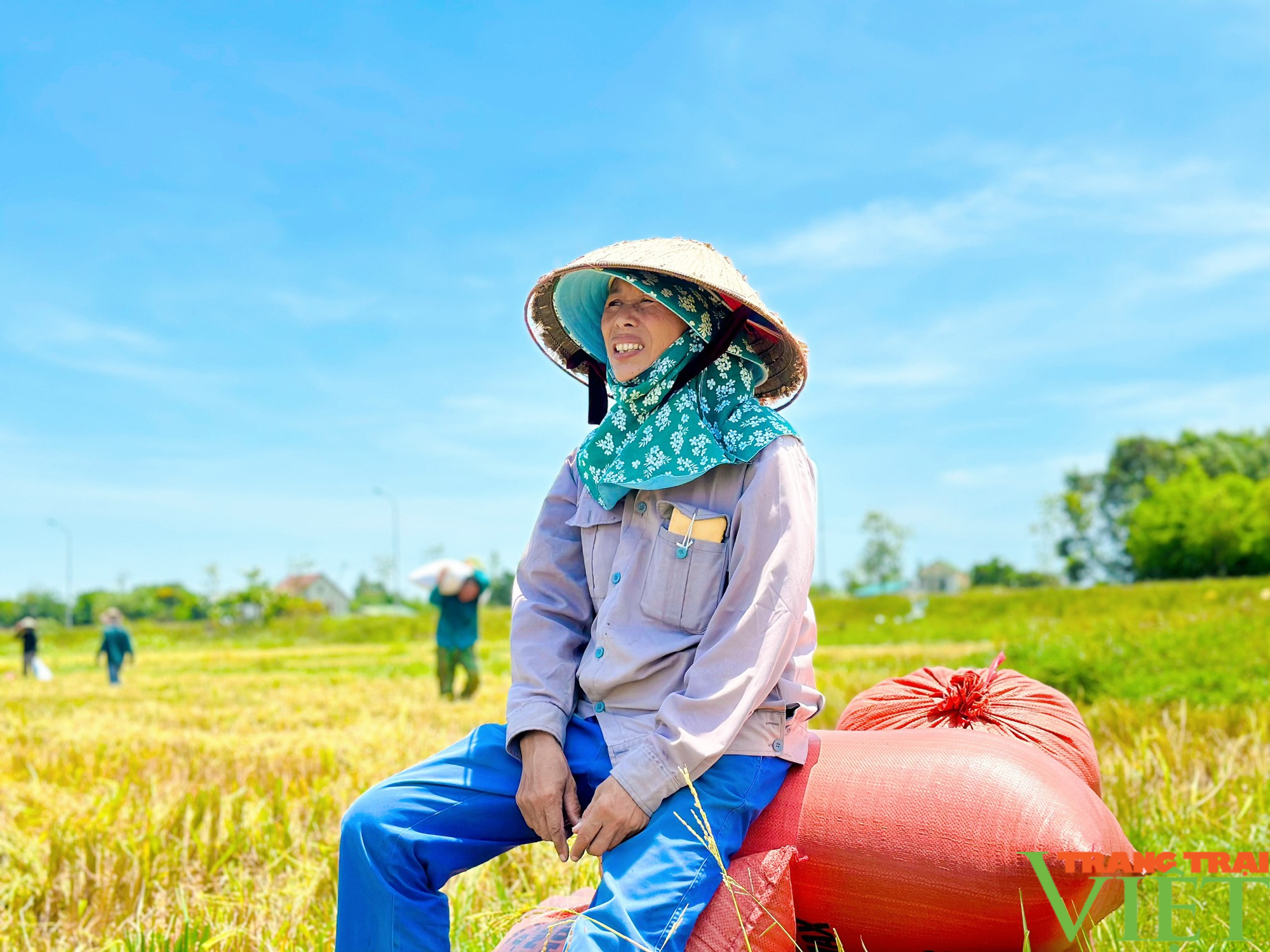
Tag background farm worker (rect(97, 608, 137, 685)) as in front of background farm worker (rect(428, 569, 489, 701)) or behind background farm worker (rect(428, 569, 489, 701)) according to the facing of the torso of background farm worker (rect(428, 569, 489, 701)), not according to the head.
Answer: behind

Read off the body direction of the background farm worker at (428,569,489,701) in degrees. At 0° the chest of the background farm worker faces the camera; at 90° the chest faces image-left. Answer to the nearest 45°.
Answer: approximately 0°

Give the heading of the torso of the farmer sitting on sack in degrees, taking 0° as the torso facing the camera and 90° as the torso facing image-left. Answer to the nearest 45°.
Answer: approximately 45°

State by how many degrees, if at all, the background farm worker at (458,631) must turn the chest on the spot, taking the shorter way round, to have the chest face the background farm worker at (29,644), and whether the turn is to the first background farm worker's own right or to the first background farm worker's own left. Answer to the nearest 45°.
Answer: approximately 135° to the first background farm worker's own right

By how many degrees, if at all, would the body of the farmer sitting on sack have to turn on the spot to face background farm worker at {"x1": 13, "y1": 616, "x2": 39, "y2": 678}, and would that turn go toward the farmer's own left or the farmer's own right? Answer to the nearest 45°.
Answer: approximately 90° to the farmer's own right
